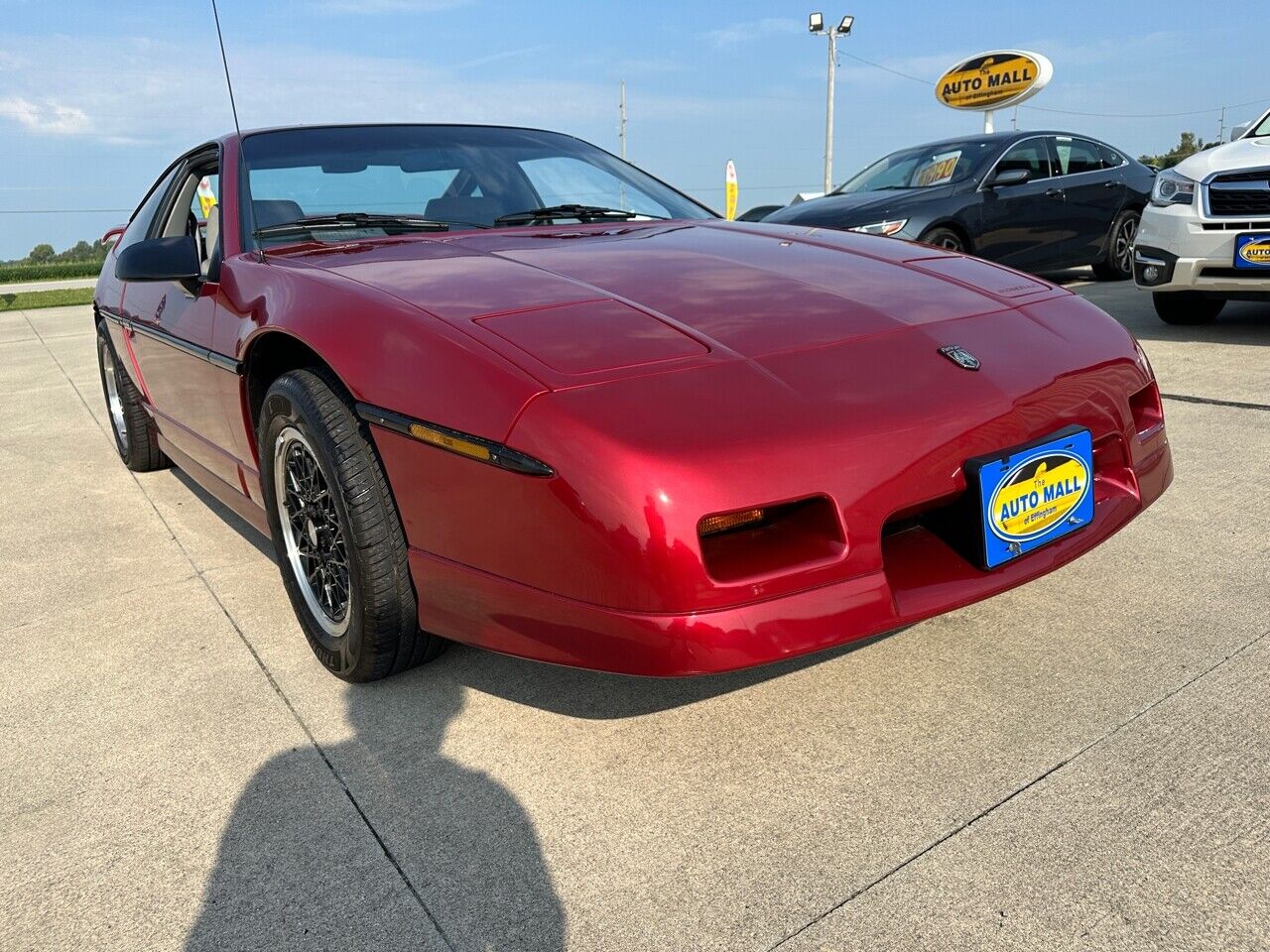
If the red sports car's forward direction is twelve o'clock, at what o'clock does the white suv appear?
The white suv is roughly at 9 o'clock from the red sports car.

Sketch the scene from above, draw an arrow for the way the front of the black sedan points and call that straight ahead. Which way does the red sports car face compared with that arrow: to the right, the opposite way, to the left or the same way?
to the left

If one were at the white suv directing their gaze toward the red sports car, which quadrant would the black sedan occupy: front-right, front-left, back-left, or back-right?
back-right

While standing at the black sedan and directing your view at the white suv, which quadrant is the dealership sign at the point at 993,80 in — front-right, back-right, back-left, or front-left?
back-left

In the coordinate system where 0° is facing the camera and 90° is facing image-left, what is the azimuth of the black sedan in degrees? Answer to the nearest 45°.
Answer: approximately 45°

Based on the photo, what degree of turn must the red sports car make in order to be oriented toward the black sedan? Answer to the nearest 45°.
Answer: approximately 90° to its left

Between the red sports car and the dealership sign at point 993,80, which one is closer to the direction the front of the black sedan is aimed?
the red sports car

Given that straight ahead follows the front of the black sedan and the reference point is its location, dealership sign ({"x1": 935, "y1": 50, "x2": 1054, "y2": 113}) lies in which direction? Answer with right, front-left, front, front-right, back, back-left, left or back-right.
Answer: back-right

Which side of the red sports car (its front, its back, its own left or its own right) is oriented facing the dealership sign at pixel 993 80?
left

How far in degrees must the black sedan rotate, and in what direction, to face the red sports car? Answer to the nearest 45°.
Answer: approximately 45° to its left

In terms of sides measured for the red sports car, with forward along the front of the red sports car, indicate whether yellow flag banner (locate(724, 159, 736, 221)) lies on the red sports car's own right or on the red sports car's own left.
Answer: on the red sports car's own left

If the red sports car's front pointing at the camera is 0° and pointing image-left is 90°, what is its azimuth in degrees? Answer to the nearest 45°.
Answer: approximately 315°
